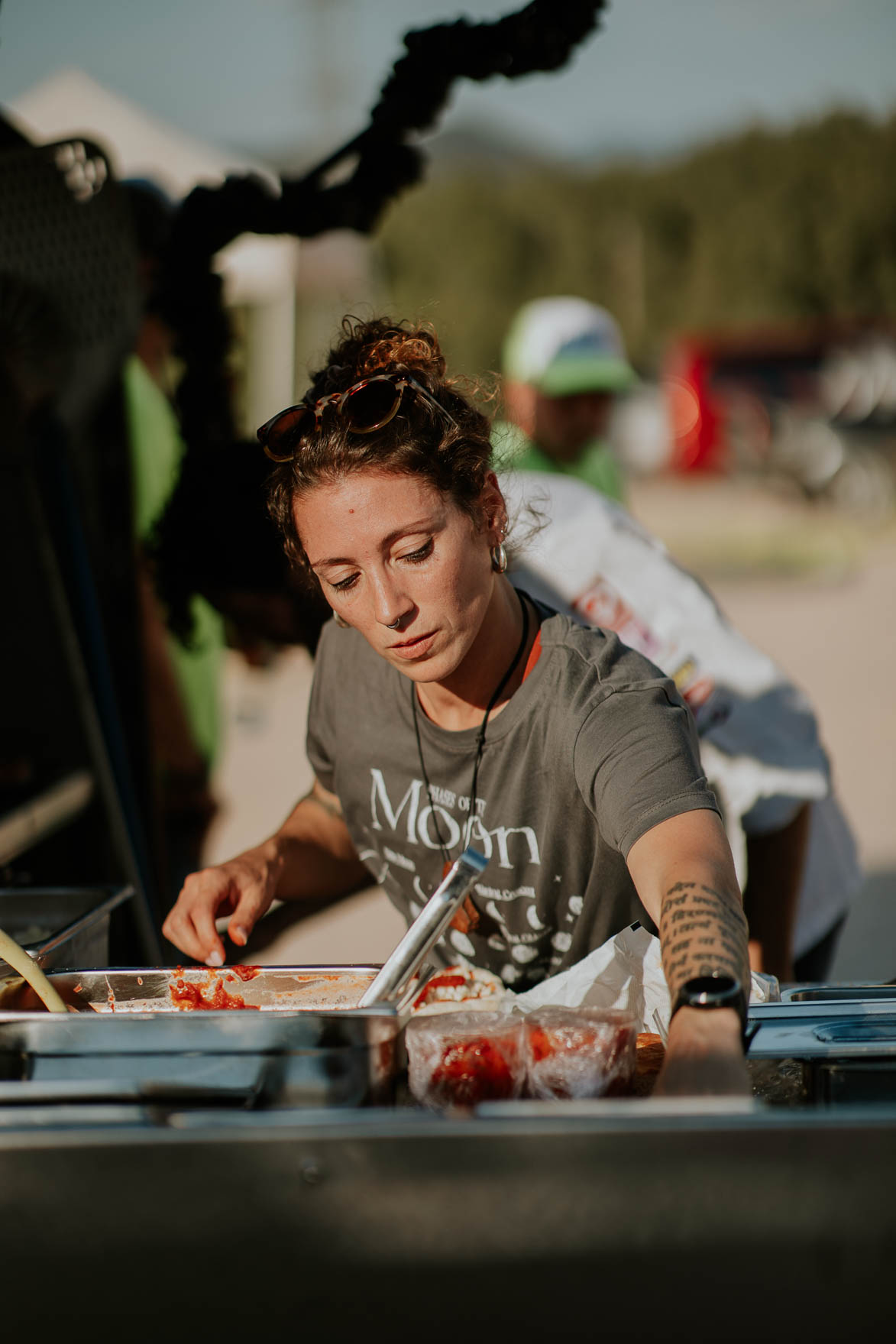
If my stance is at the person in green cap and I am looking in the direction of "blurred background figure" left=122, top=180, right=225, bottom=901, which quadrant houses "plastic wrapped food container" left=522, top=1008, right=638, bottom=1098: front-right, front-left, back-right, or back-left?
front-left

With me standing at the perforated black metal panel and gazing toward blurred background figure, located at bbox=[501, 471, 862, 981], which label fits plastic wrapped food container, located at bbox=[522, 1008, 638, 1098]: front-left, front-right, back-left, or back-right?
front-right

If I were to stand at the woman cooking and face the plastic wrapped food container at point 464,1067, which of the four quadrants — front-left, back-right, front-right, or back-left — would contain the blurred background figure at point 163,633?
back-right

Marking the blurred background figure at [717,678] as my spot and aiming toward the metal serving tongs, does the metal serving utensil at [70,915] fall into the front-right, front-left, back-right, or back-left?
front-right
